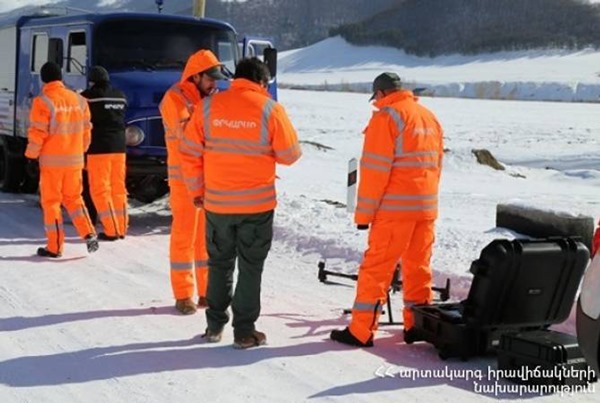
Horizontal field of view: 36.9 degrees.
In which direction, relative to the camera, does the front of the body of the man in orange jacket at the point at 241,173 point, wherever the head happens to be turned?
away from the camera

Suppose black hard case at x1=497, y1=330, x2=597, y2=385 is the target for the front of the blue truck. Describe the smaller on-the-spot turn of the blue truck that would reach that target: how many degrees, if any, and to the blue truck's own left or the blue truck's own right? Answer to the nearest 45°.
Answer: approximately 45° to the blue truck's own right

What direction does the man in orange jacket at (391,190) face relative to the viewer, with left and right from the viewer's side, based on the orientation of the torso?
facing away from the viewer and to the left of the viewer

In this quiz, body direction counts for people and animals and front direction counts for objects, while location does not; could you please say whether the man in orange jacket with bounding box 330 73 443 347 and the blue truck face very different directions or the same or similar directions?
very different directions

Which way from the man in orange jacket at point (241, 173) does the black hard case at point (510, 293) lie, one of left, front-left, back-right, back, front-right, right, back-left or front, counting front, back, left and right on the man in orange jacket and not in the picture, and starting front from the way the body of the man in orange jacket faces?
right

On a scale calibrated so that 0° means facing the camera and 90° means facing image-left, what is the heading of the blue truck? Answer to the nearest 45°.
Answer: approximately 315°

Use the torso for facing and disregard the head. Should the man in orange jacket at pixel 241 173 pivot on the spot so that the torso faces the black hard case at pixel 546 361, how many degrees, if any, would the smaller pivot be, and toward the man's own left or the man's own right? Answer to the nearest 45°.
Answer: approximately 135° to the man's own right

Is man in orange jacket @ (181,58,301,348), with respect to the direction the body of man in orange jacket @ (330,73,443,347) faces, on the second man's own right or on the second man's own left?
on the second man's own left

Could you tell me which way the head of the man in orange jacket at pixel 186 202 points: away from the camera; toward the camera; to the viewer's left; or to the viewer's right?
to the viewer's right

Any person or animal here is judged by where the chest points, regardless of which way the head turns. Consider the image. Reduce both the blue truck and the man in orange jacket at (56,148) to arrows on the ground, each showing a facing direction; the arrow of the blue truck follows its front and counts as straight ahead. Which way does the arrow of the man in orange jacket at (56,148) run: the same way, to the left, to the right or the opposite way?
the opposite way

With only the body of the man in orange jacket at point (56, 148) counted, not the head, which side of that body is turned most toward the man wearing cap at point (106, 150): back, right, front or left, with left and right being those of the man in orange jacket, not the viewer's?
right

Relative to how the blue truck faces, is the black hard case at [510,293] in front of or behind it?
in front

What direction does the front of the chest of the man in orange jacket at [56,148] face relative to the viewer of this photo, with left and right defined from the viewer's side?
facing away from the viewer and to the left of the viewer

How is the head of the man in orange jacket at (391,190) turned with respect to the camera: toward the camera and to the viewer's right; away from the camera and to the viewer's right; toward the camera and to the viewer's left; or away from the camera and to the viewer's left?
away from the camera and to the viewer's left
